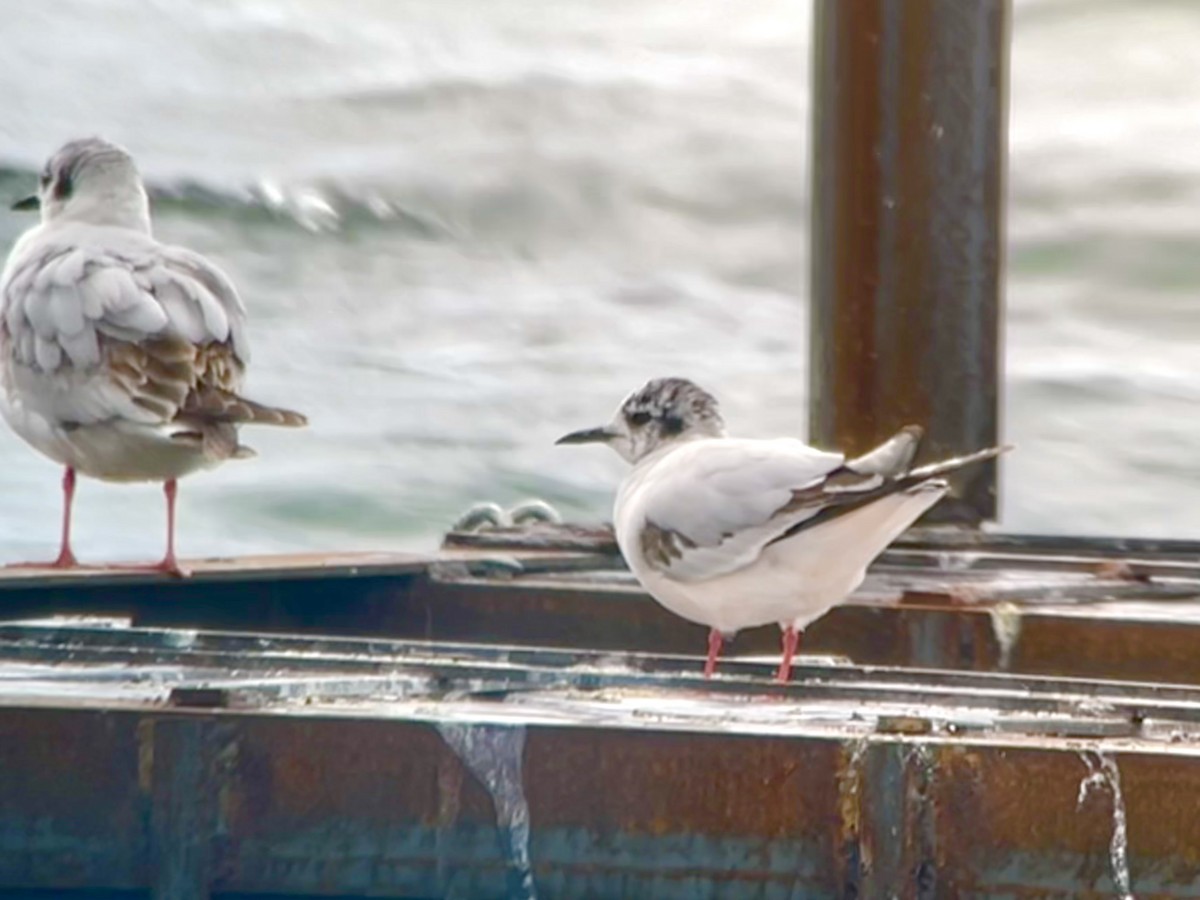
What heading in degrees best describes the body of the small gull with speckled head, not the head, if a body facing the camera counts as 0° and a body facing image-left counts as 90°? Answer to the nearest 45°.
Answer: approximately 90°
